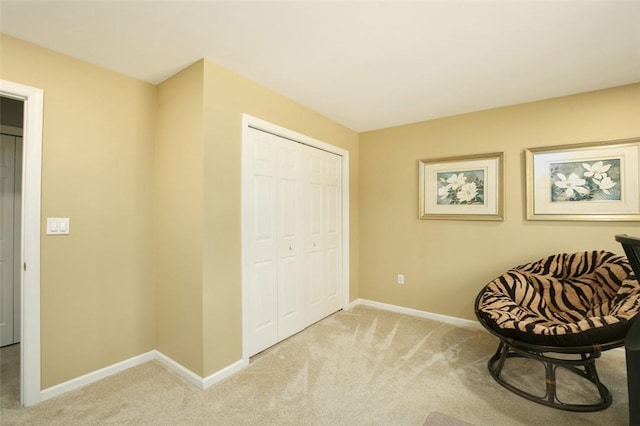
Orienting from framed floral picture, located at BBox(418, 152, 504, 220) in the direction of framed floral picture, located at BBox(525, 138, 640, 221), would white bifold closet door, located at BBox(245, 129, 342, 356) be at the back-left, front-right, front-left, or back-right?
back-right

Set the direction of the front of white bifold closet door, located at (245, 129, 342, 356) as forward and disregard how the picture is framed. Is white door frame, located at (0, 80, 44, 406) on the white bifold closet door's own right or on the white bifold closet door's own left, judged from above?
on the white bifold closet door's own right

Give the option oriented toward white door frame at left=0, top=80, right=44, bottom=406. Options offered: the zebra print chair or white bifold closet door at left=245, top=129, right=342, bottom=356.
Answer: the zebra print chair

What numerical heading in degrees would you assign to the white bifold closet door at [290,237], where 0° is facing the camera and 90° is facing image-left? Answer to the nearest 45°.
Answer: approximately 315°

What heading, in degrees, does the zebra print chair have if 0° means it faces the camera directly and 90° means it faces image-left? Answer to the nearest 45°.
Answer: approximately 45°

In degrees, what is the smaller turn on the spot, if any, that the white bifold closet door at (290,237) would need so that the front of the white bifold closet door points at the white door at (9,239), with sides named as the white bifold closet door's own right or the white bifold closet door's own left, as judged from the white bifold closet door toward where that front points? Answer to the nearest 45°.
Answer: approximately 135° to the white bifold closet door's own right
